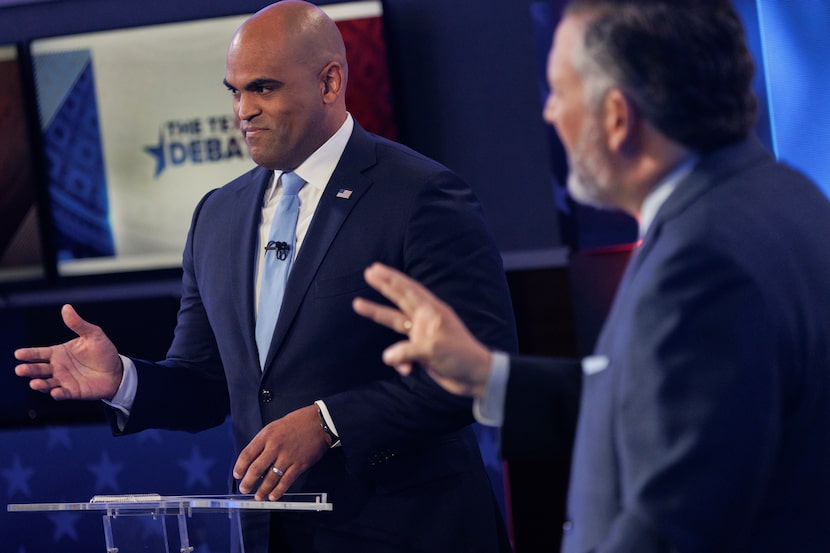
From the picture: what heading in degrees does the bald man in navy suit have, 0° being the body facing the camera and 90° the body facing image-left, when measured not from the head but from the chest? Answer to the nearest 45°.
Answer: approximately 45°
